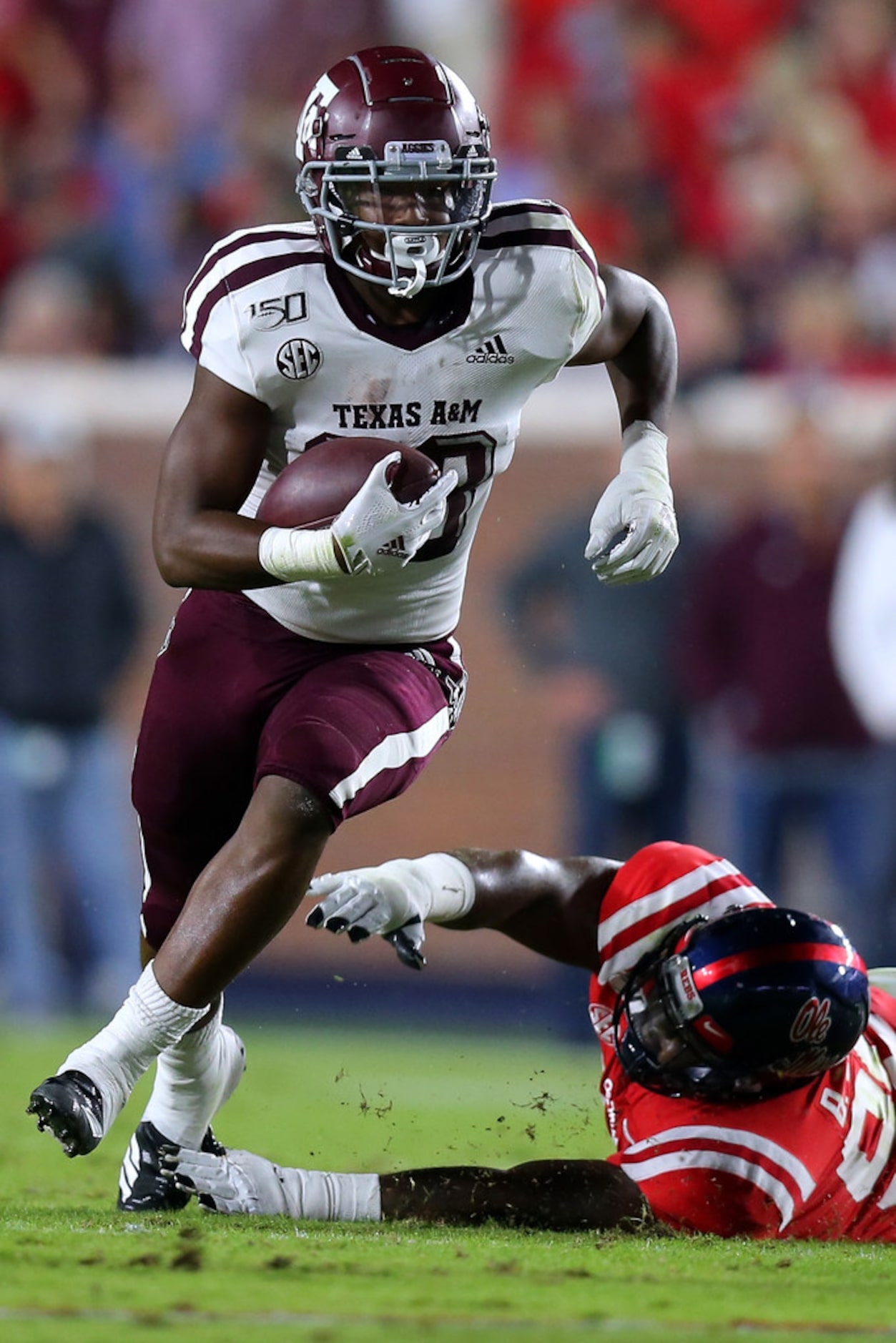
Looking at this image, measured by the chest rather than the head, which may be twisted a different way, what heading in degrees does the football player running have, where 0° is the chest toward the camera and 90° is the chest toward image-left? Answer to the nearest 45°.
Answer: approximately 0°
